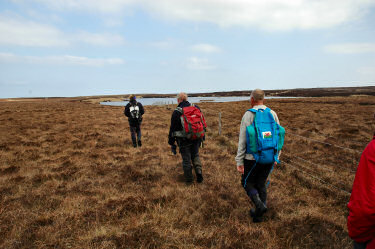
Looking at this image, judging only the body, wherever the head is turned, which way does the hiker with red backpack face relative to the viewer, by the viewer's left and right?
facing away from the viewer and to the left of the viewer

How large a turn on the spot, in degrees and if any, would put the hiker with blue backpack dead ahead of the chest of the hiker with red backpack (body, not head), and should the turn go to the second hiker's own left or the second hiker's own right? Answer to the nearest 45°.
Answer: approximately 180°
